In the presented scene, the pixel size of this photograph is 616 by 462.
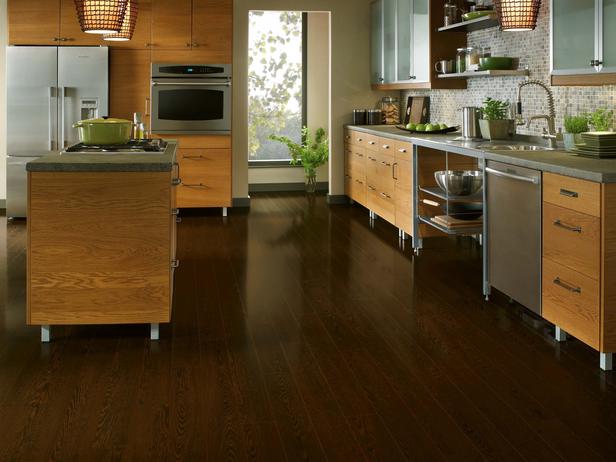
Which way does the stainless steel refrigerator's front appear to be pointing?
toward the camera

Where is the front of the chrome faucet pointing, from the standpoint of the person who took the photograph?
facing to the left of the viewer

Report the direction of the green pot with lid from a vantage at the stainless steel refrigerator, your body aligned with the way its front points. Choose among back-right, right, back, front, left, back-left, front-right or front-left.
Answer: front

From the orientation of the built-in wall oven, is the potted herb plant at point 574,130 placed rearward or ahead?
ahead

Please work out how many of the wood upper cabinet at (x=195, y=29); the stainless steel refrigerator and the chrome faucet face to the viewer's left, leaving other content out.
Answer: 1

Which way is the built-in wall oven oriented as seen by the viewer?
toward the camera

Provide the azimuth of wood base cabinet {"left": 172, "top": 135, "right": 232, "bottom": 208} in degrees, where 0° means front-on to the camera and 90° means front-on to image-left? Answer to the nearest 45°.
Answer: approximately 0°

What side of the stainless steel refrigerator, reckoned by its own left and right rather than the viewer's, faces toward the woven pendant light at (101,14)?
front
